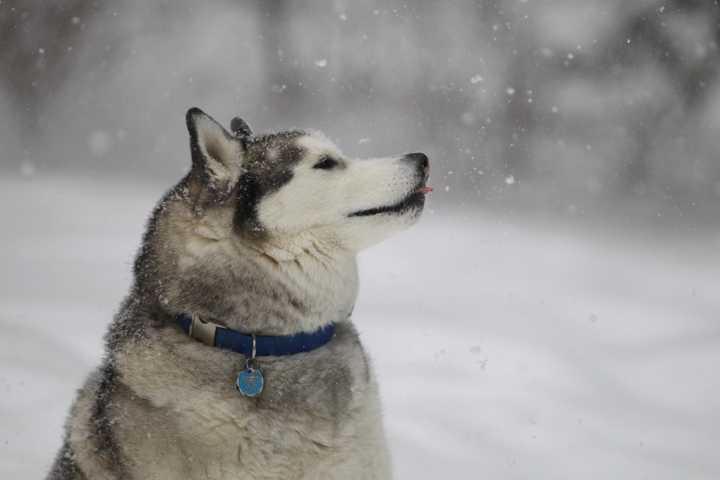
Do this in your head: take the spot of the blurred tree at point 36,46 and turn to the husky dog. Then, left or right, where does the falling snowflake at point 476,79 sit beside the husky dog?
left

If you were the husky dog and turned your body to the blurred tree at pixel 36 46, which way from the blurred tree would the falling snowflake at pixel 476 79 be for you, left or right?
right

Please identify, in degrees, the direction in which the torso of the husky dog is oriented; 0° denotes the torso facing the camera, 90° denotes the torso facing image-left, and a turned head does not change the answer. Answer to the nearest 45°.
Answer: approximately 270°

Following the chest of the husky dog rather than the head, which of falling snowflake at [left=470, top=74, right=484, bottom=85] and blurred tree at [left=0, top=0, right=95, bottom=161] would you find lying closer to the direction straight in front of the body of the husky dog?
the falling snowflake

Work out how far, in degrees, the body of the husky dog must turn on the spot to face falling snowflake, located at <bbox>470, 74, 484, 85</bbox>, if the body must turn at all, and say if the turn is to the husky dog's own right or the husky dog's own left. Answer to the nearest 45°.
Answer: approximately 90° to the husky dog's own left
